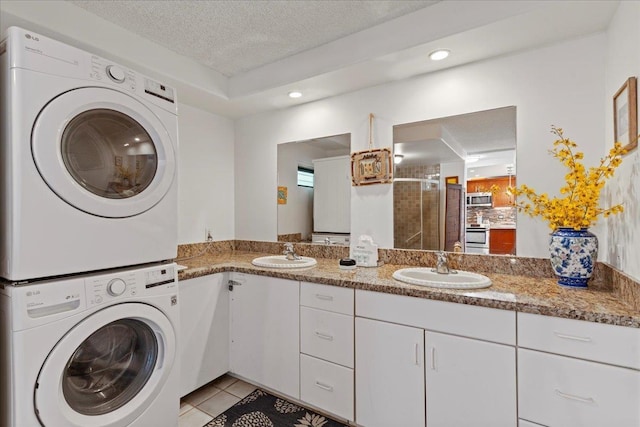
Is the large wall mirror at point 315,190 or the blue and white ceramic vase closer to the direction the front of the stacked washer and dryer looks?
the blue and white ceramic vase

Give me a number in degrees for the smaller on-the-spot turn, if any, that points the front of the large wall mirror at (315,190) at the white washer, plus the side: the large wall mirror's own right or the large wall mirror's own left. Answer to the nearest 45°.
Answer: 0° — it already faces it

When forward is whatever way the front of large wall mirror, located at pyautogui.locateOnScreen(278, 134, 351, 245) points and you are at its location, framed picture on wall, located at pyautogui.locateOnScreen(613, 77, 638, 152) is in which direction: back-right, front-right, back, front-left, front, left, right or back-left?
left

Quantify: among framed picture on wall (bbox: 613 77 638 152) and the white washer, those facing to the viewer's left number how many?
1

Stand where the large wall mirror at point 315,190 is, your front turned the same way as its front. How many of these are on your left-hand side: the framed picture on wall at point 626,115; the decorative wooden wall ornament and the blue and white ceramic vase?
3

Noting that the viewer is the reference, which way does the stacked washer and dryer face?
facing the viewer and to the right of the viewer

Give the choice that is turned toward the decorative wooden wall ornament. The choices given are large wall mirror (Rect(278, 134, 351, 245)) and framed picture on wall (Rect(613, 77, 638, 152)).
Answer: the framed picture on wall

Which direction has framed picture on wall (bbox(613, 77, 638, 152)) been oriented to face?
to the viewer's left

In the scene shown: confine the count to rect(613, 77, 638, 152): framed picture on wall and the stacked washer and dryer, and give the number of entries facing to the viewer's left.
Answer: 1

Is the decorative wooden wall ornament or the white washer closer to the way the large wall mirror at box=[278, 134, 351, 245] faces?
the white washer
